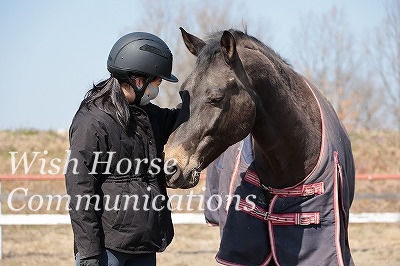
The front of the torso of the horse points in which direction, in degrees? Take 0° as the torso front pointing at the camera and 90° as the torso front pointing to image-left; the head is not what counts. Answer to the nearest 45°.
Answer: approximately 45°

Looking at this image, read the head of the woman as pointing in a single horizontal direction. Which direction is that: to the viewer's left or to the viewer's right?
to the viewer's right
